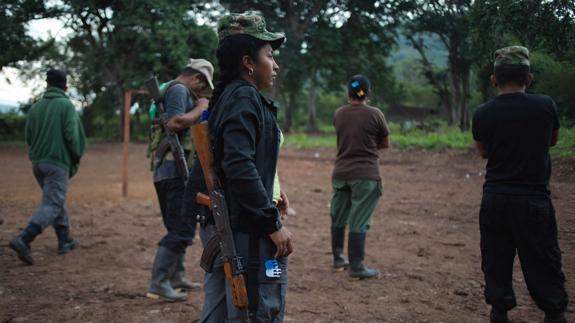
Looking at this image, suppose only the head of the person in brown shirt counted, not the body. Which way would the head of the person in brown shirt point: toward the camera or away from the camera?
away from the camera

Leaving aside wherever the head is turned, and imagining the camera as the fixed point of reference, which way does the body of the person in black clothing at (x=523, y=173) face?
away from the camera

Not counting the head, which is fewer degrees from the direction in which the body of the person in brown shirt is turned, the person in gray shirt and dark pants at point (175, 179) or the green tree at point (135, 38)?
the green tree

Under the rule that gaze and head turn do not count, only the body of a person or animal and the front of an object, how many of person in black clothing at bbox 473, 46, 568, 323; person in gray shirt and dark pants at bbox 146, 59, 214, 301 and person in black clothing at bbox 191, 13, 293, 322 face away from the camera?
1

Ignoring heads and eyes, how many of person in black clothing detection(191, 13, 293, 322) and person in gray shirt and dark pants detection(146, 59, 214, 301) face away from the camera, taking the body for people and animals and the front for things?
0

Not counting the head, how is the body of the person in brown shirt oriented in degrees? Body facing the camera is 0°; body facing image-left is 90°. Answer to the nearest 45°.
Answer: approximately 225°

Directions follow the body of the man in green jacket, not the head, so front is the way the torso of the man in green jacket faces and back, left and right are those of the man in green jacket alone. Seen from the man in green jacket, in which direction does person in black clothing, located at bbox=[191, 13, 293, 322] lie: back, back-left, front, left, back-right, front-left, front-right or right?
back-right

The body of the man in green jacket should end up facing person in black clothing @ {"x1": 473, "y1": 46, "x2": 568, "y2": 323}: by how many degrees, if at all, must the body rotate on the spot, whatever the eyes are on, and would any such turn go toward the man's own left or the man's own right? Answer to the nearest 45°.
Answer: approximately 90° to the man's own right

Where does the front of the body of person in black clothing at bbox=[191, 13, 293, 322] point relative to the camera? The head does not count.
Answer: to the viewer's right

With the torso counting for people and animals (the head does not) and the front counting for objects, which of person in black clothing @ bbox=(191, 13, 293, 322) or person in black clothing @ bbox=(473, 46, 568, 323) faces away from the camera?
person in black clothing @ bbox=(473, 46, 568, 323)

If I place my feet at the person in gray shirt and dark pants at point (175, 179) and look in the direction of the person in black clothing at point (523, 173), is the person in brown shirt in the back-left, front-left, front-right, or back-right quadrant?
front-left

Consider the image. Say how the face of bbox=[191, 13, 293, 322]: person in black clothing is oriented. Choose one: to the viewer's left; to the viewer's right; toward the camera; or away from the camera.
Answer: to the viewer's right
